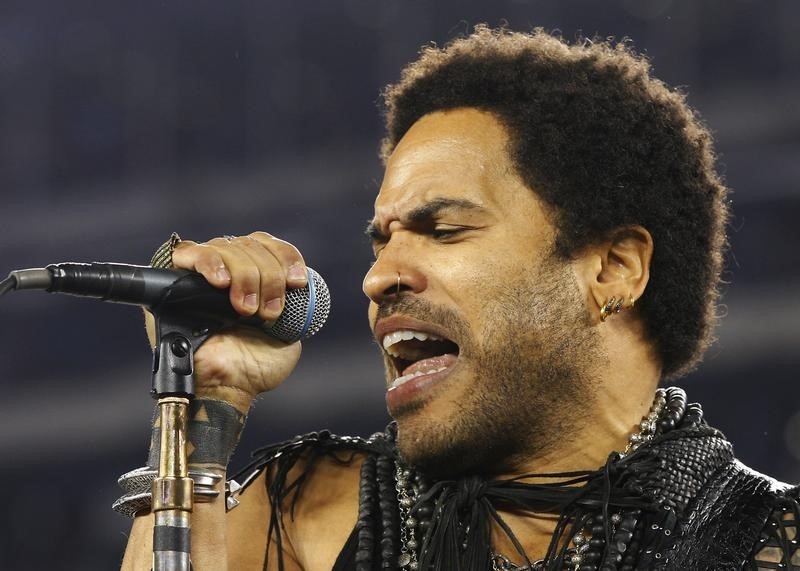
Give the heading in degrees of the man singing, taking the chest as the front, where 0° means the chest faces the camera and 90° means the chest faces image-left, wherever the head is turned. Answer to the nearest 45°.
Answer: approximately 45°

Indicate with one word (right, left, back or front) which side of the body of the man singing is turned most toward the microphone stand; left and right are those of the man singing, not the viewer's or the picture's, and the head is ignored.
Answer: front
